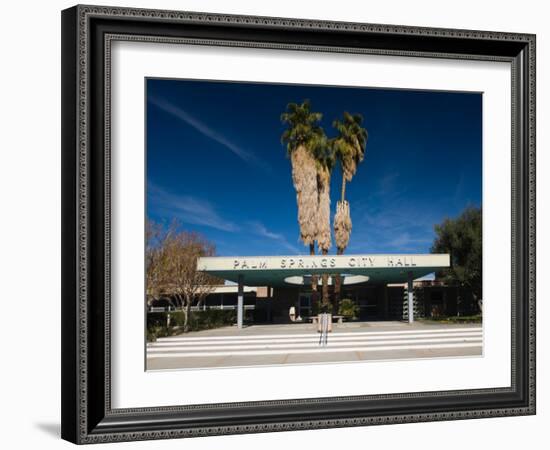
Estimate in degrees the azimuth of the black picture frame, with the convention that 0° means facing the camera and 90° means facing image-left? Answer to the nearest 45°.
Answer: approximately 315°
